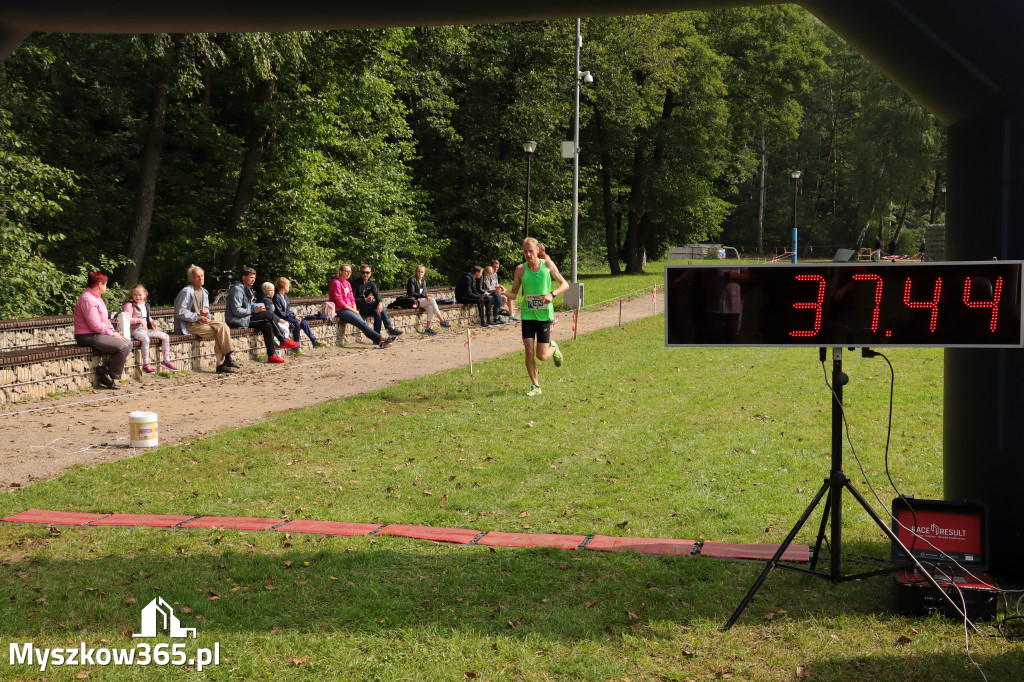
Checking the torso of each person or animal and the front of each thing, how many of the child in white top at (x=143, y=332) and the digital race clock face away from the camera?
0

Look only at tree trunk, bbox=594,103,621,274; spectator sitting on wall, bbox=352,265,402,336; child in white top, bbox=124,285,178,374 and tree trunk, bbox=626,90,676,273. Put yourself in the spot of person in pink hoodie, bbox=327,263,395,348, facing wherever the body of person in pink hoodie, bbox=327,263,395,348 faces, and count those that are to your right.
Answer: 1

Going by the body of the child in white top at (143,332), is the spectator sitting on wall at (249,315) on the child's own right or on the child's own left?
on the child's own left

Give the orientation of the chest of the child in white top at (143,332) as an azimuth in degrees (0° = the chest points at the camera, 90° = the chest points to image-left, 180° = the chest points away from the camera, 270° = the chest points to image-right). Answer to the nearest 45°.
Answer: approximately 315°

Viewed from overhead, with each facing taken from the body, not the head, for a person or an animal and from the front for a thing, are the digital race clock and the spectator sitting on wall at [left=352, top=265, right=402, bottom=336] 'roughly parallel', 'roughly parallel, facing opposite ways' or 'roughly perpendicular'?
roughly perpendicular

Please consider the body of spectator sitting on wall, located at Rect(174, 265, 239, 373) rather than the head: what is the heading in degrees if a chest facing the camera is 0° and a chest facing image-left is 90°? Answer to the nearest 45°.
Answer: approximately 315°

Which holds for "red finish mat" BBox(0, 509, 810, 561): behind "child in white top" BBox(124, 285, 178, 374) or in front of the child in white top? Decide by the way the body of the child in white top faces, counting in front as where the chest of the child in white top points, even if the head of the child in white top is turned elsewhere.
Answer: in front

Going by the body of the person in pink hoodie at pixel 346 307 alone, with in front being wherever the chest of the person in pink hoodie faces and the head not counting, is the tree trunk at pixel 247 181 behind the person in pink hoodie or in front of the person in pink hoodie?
behind

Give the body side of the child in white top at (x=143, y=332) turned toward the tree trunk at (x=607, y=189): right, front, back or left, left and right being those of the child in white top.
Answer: left

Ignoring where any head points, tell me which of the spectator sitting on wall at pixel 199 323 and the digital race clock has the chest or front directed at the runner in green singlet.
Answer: the spectator sitting on wall

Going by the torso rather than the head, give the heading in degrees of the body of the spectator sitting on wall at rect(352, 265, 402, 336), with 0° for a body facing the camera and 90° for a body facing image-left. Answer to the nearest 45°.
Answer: approximately 315°

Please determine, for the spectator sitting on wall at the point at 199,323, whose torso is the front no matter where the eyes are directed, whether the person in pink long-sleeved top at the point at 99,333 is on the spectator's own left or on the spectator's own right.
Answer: on the spectator's own right

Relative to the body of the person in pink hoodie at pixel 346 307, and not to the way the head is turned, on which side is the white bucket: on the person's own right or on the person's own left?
on the person's own right

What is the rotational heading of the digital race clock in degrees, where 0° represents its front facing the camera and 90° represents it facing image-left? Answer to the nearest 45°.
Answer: approximately 0°

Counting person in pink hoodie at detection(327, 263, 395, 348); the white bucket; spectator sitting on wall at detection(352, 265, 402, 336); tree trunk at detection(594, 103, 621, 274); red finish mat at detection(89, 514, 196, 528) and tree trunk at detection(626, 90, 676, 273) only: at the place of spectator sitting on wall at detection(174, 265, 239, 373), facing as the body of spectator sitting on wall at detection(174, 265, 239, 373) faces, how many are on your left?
4
